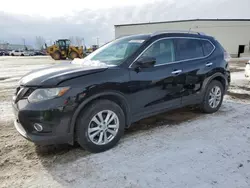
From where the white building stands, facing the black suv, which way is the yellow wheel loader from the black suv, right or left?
right

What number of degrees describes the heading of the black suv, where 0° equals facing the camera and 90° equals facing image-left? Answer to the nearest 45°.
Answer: approximately 45°

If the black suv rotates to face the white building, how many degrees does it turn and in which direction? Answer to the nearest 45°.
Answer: approximately 180°

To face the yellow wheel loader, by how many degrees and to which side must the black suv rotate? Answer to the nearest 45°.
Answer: approximately 135° to its right
